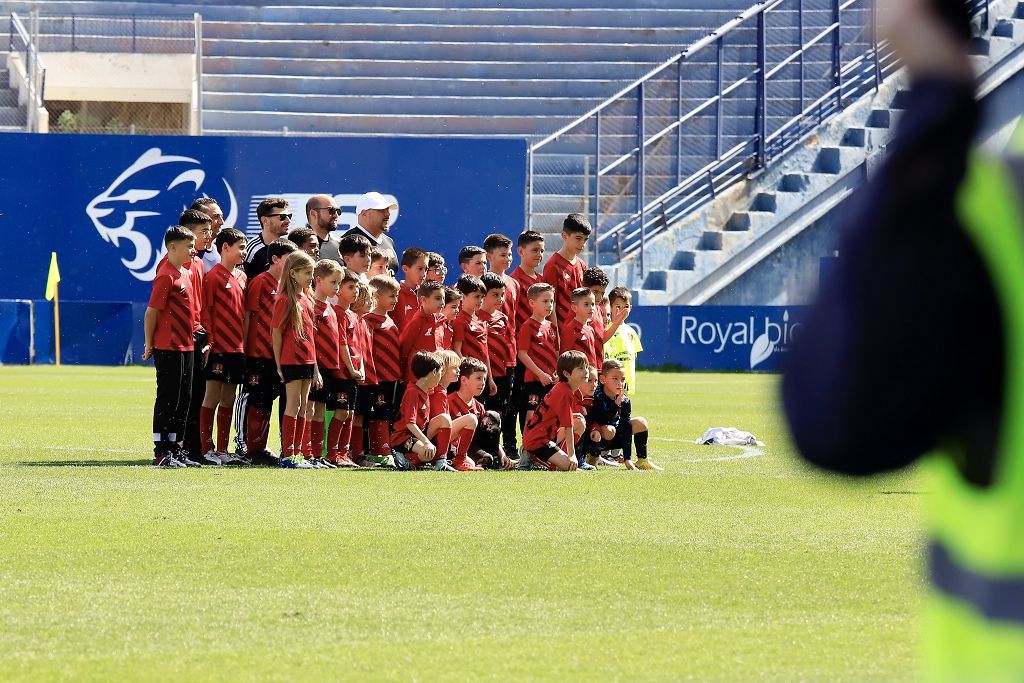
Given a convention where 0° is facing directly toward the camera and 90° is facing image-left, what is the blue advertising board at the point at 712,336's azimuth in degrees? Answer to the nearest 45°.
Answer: approximately 0°

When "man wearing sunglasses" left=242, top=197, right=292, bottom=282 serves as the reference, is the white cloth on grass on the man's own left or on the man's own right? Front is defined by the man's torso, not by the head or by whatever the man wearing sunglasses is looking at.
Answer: on the man's own left

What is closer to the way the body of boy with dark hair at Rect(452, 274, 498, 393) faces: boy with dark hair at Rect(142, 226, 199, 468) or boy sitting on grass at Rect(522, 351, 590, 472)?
the boy sitting on grass

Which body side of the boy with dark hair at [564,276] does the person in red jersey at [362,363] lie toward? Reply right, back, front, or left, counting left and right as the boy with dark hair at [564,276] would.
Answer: right

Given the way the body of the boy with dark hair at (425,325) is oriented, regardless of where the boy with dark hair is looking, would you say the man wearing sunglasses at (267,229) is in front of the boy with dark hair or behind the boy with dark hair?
behind

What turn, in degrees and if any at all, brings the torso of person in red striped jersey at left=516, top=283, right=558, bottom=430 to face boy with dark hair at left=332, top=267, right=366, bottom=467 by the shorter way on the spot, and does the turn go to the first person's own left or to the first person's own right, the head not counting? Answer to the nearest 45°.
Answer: approximately 90° to the first person's own right

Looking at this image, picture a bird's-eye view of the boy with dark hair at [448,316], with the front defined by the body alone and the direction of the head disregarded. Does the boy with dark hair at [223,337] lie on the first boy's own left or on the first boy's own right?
on the first boy's own right

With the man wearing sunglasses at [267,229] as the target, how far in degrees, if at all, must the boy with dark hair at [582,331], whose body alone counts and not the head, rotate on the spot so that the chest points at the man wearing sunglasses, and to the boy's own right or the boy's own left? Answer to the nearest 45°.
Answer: approximately 135° to the boy's own right

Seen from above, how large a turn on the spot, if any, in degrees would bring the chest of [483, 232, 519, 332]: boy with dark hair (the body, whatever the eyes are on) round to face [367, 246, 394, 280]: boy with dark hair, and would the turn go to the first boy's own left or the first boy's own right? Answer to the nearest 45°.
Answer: approximately 90° to the first boy's own right

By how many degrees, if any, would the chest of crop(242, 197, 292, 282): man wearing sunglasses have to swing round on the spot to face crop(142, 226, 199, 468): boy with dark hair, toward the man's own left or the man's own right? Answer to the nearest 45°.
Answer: approximately 90° to the man's own right
